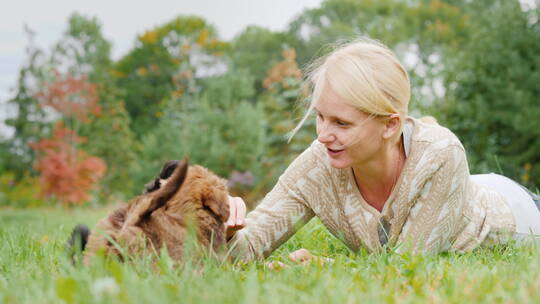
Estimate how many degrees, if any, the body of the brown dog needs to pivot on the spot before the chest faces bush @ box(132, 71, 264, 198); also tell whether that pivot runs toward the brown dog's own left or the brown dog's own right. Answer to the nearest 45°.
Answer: approximately 90° to the brown dog's own left

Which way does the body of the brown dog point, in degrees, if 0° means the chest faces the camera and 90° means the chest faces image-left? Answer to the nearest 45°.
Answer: approximately 270°

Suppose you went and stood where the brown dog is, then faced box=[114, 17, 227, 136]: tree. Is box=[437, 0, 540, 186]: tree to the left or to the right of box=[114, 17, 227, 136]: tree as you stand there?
right

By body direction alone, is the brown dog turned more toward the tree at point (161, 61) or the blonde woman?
the blonde woman

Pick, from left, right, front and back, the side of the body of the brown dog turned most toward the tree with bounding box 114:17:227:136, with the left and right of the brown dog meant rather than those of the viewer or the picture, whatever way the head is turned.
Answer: left

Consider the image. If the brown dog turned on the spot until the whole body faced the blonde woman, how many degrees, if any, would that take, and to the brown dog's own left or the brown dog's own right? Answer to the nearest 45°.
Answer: approximately 45° to the brown dog's own left

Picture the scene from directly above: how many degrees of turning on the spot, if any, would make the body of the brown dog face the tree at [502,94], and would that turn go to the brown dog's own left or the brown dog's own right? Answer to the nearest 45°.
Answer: approximately 45° to the brown dog's own left
